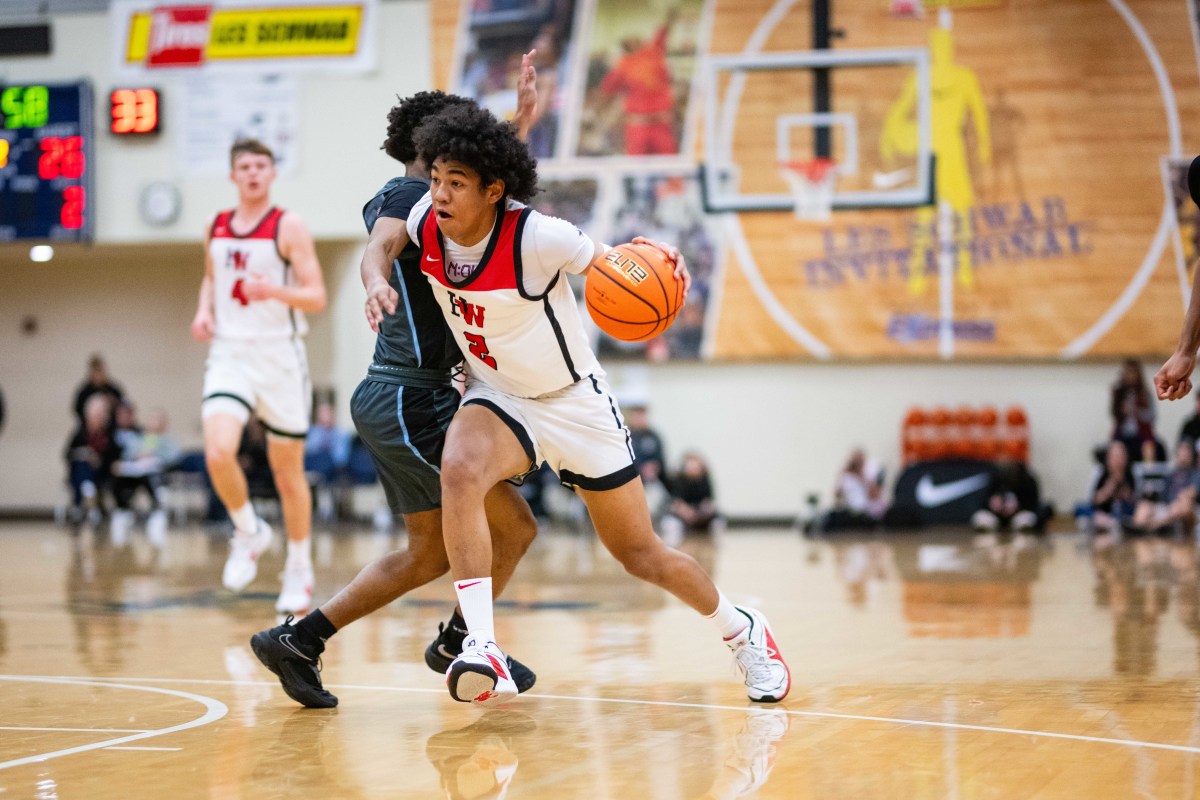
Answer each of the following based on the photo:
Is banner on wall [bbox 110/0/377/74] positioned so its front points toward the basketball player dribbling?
yes

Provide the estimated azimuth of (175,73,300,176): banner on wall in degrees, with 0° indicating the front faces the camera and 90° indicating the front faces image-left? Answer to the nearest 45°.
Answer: approximately 0°

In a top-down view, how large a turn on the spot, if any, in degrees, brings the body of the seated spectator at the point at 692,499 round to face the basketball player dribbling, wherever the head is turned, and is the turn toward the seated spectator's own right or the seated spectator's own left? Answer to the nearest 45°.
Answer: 0° — they already face them

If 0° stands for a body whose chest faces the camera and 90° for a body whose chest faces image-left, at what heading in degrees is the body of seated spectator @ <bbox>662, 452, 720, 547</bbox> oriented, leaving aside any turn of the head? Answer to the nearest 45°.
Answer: approximately 0°

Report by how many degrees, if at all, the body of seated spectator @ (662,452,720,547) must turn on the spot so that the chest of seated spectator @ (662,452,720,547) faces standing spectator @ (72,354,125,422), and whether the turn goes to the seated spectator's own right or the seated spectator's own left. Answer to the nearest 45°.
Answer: approximately 90° to the seated spectator's own right

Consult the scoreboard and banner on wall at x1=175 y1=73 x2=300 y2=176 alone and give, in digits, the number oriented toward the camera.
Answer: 2
